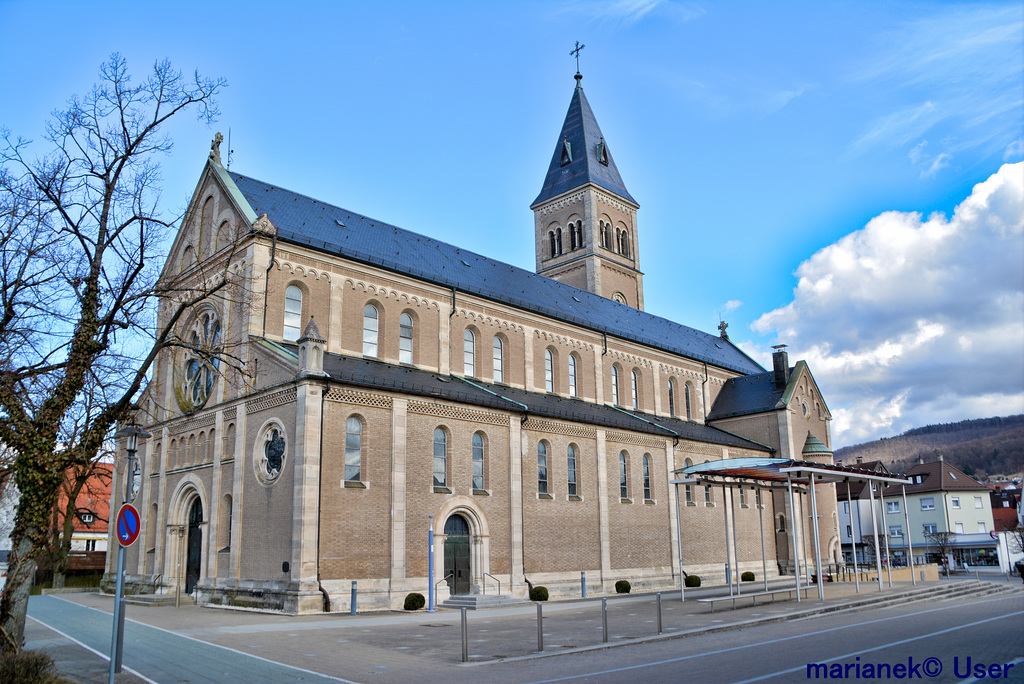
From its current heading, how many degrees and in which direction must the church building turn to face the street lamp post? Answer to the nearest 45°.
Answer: approximately 45° to its left

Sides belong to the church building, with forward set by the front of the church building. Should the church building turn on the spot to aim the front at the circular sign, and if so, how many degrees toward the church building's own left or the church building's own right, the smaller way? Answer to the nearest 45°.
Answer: approximately 45° to the church building's own left

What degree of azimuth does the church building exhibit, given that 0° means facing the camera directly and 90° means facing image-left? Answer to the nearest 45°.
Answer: approximately 45°

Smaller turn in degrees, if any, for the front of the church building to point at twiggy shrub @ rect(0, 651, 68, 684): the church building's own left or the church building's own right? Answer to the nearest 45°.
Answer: approximately 45° to the church building's own left
